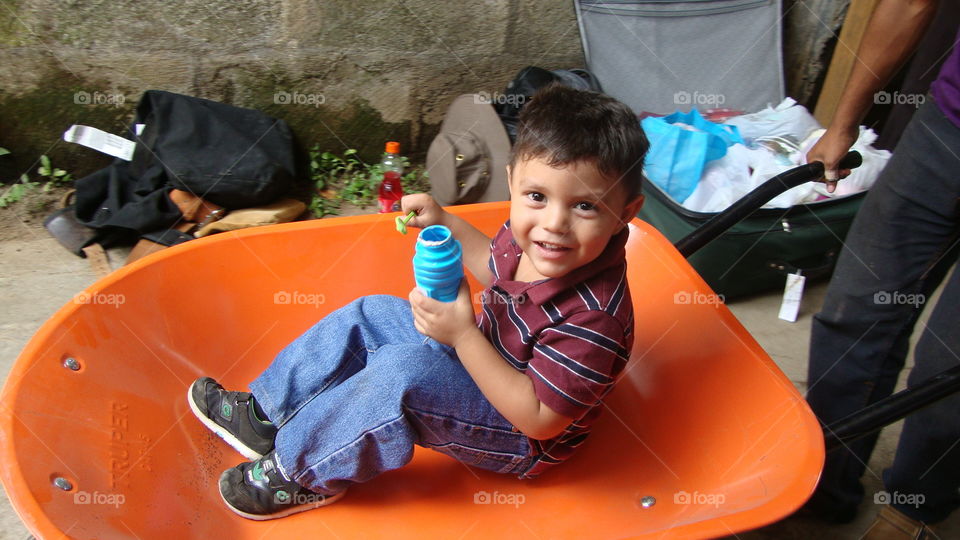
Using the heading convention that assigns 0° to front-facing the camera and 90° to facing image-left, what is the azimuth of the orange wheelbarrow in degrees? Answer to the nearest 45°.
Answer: approximately 90°

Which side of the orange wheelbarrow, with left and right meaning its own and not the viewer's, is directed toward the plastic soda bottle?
right

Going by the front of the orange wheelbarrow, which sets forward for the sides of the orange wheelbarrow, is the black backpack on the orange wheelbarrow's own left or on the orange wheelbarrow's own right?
on the orange wheelbarrow's own right

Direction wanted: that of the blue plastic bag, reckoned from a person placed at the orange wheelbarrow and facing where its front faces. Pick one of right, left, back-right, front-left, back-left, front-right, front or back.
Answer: back-right
